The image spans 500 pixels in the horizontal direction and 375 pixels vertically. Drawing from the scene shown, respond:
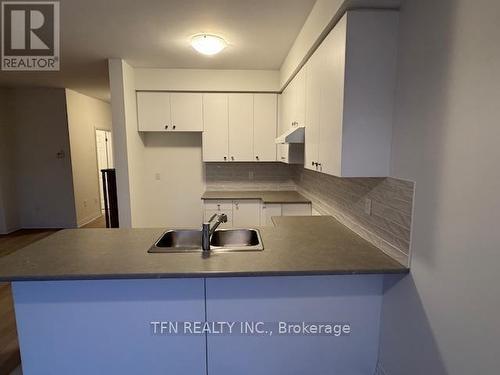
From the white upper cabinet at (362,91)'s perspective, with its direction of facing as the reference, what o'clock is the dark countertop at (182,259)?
The dark countertop is roughly at 11 o'clock from the white upper cabinet.

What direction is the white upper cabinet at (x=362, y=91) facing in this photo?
to the viewer's left

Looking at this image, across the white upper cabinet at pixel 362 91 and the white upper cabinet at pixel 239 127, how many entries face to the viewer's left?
1

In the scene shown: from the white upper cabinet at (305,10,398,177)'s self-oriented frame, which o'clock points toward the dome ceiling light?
The dome ceiling light is roughly at 1 o'clock from the white upper cabinet.

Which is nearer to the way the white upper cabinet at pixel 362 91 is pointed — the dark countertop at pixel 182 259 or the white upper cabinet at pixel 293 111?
the dark countertop

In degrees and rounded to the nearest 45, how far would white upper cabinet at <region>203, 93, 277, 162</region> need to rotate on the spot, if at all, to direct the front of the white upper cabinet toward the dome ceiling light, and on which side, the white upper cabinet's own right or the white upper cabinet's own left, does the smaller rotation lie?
0° — it already faces it

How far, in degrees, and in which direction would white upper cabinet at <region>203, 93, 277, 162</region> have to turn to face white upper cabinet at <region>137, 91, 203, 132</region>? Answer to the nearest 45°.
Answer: approximately 90° to its right
